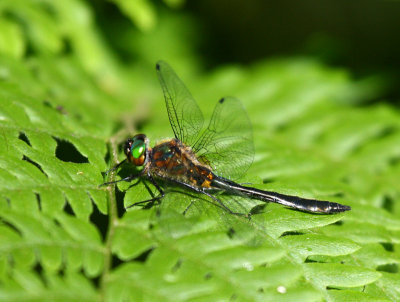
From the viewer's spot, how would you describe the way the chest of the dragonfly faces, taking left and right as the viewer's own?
facing to the left of the viewer
